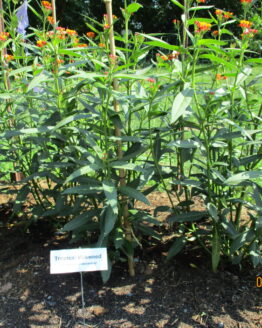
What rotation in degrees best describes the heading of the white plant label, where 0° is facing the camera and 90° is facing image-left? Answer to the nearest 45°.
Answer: approximately 0°
